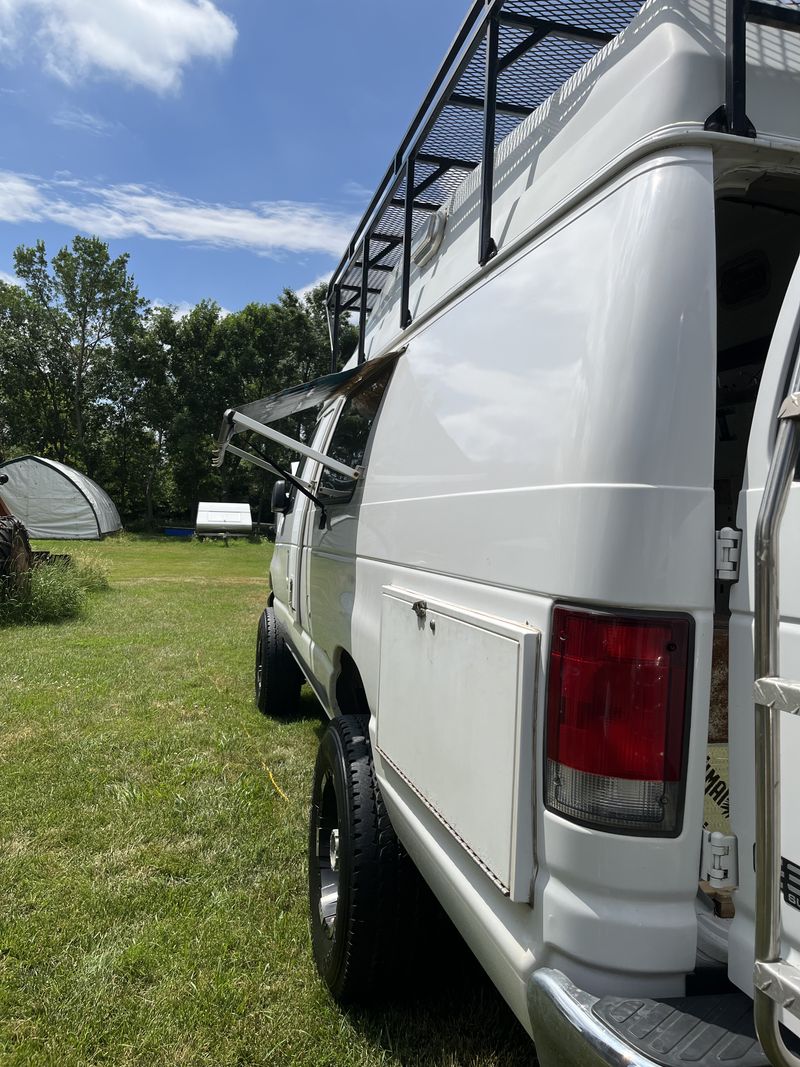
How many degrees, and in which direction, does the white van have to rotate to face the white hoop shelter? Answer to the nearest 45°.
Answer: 0° — it already faces it

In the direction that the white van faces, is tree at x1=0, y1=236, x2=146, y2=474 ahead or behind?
ahead

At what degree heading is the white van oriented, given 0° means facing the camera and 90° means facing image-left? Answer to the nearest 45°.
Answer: approximately 135°

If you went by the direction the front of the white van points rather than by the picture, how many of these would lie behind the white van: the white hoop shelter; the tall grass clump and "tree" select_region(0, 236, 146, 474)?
0

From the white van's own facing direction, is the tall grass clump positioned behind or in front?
in front
